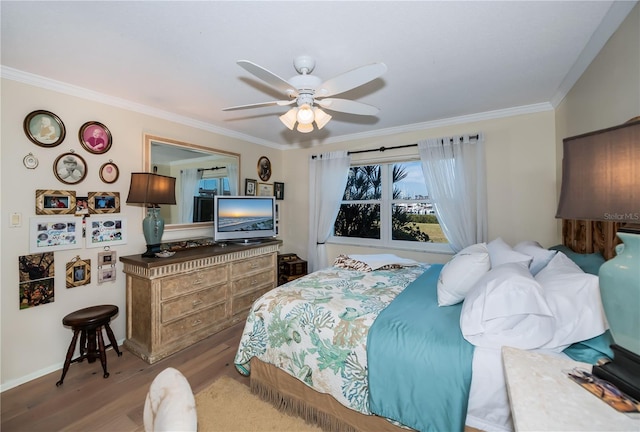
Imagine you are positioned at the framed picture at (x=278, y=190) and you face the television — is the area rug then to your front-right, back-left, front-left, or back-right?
front-left

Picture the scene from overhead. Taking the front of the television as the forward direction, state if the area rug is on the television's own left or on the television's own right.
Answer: on the television's own right

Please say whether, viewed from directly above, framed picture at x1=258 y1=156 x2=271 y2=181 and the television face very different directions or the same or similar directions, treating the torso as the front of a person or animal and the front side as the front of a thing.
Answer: same or similar directions

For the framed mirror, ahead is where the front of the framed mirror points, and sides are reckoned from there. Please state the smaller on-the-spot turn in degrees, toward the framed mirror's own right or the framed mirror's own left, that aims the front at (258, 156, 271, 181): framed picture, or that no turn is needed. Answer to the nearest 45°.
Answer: approximately 90° to the framed mirror's own left

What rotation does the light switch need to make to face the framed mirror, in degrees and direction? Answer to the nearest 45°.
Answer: approximately 90° to its left

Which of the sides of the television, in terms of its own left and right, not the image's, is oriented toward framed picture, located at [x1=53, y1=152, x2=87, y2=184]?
right

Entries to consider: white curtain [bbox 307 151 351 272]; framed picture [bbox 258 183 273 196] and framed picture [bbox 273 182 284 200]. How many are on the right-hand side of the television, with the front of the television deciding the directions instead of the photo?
0

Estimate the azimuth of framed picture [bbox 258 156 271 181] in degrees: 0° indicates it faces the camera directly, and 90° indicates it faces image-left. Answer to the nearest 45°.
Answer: approximately 315°

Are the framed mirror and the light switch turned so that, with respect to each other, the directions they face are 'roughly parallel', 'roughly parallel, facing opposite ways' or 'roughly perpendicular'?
roughly parallel

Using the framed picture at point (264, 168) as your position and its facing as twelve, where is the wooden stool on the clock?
The wooden stool is roughly at 3 o'clock from the framed picture.

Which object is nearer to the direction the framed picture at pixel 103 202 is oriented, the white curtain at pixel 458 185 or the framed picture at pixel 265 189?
the white curtain

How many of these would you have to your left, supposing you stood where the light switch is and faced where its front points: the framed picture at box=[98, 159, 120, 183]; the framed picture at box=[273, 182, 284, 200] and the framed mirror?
3

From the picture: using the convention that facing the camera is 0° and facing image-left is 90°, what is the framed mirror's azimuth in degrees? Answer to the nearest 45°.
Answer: approximately 315°

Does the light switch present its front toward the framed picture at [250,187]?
no
